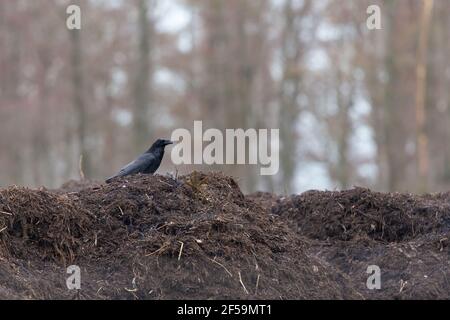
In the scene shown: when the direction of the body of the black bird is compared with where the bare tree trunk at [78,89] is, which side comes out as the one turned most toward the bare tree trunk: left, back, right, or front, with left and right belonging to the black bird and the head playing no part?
left

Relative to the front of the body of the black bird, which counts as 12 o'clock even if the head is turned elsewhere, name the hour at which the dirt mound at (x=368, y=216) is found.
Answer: The dirt mound is roughly at 1 o'clock from the black bird.

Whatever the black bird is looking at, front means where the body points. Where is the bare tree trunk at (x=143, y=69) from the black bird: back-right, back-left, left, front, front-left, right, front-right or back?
left

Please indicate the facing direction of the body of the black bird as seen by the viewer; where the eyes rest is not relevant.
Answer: to the viewer's right

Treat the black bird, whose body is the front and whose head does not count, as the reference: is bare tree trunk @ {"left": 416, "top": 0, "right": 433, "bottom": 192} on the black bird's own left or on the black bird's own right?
on the black bird's own left

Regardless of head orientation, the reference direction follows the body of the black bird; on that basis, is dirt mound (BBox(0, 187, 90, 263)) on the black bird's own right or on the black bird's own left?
on the black bird's own right
